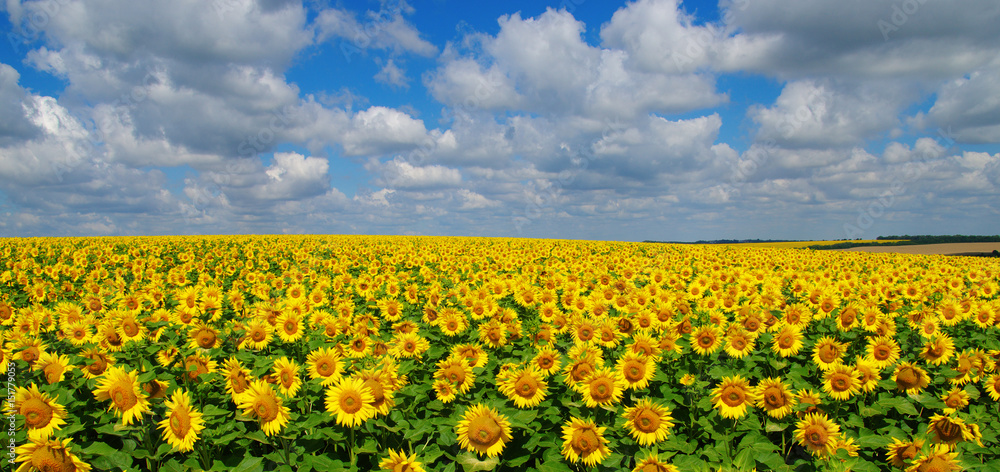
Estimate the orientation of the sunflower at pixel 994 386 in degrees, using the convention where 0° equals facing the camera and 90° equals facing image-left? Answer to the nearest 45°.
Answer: approximately 0°

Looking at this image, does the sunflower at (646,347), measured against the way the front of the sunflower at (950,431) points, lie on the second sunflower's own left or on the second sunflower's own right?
on the second sunflower's own right

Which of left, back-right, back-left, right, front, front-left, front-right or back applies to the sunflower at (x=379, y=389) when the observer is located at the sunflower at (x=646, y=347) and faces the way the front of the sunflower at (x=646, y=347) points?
front-right

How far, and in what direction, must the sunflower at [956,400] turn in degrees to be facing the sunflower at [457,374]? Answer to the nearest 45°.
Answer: approximately 45° to its right

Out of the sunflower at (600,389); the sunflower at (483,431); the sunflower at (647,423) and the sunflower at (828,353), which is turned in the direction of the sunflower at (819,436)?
the sunflower at (828,353)

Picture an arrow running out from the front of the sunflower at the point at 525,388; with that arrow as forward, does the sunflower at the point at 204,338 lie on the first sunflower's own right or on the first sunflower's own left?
on the first sunflower's own right

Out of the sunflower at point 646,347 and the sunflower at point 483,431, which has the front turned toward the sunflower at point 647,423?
the sunflower at point 646,347
